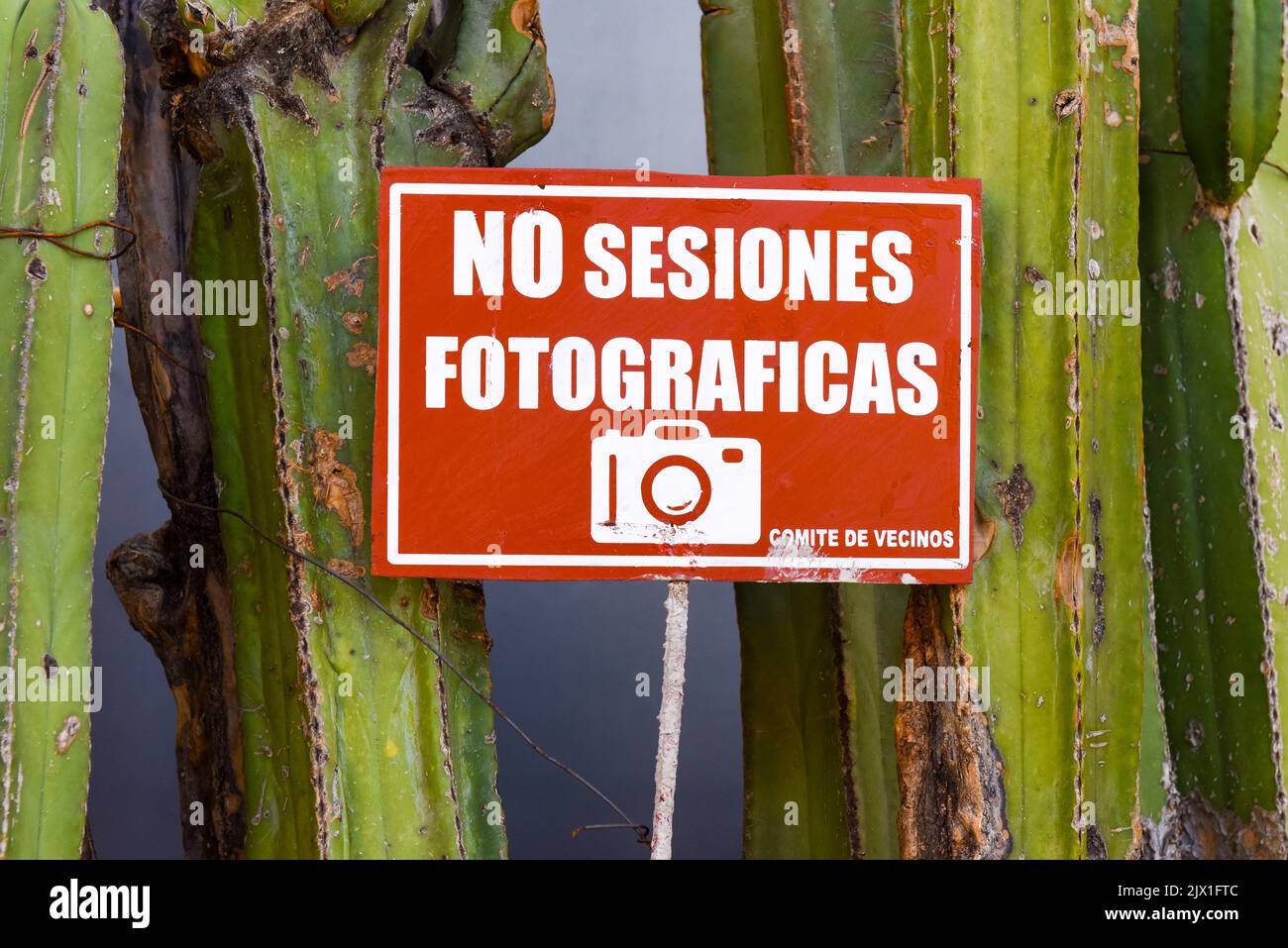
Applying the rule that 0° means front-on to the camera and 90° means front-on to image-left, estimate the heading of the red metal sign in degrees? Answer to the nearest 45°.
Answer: approximately 0°
